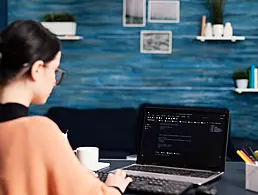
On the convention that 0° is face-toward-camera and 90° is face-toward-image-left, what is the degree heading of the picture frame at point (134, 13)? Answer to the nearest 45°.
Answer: approximately 0°

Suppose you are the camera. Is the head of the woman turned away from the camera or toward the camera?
away from the camera

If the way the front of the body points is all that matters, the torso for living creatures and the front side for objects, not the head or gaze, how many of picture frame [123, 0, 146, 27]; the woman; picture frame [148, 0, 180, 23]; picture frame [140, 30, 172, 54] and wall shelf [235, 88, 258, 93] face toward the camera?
4

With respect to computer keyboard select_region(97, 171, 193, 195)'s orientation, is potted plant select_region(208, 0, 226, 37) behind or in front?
behind

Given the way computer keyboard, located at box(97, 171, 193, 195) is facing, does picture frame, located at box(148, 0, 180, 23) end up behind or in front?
behind

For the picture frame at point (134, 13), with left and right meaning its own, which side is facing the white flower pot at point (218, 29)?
left

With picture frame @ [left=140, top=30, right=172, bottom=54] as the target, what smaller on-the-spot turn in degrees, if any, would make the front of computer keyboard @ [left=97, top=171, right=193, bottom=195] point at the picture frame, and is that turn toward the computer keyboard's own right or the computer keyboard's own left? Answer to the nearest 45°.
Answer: approximately 135° to the computer keyboard's own right

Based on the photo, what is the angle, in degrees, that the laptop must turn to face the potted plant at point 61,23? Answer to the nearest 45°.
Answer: approximately 90° to its right
